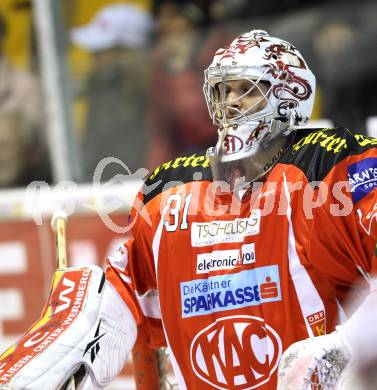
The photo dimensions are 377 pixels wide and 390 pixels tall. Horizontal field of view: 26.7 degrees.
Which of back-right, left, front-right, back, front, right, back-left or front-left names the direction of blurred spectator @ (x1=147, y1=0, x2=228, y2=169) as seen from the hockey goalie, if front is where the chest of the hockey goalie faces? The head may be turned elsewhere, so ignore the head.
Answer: back-right

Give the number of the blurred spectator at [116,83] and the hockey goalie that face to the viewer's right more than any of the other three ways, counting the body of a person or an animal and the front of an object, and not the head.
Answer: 0

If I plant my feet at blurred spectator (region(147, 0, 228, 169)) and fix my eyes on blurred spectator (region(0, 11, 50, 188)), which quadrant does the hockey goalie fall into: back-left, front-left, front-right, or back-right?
back-left

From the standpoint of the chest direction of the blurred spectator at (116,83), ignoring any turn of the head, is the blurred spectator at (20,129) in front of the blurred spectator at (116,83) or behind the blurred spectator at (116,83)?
in front

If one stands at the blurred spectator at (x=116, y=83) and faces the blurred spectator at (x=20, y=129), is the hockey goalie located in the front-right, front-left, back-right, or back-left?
back-left

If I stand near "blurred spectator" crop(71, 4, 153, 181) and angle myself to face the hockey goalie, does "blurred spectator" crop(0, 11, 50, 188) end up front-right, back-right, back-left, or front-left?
back-right

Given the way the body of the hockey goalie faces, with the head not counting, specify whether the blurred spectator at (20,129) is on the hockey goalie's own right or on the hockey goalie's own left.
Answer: on the hockey goalie's own right

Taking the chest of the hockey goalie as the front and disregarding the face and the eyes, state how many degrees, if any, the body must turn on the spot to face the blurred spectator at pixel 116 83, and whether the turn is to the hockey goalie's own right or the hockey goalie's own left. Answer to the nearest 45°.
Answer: approximately 135° to the hockey goalie's own right
